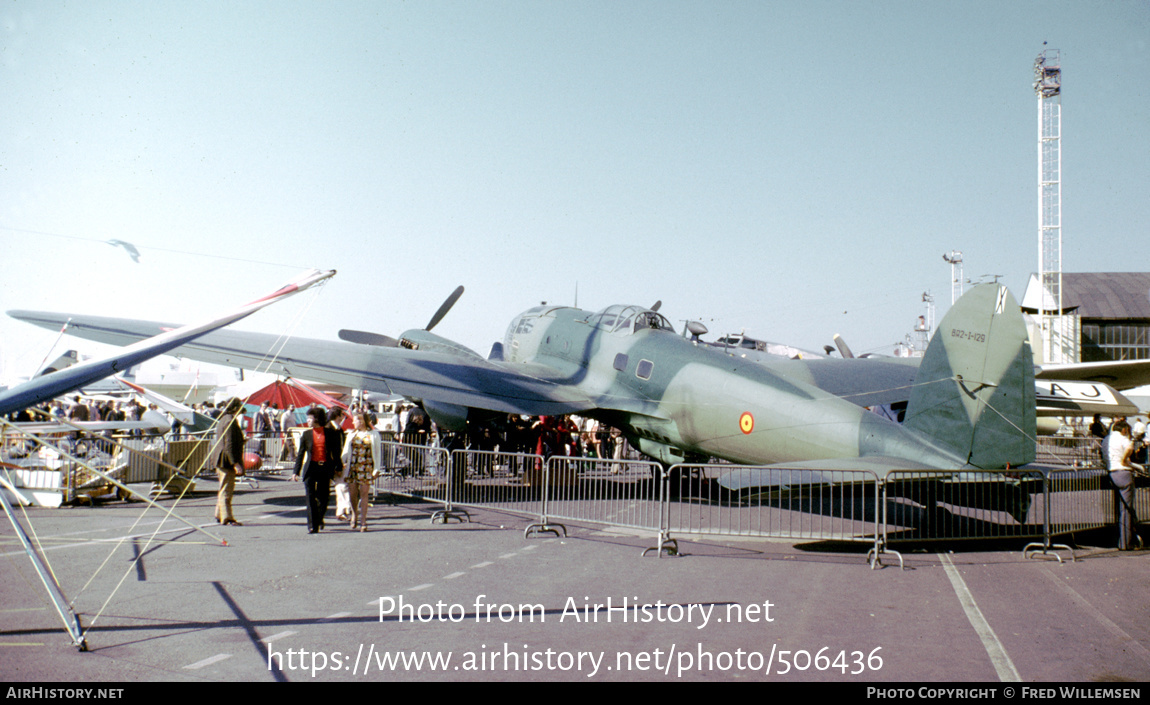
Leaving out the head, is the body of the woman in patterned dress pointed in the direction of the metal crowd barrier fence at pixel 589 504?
no

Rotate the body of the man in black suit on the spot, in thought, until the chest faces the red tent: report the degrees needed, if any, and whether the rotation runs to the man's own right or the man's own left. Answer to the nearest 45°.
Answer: approximately 180°

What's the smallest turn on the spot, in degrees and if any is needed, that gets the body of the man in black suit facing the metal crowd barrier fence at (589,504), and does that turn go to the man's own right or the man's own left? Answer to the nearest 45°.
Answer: approximately 90° to the man's own left

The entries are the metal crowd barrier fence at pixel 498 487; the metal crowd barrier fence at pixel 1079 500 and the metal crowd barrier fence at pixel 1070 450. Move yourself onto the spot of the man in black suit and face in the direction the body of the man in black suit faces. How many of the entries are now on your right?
0

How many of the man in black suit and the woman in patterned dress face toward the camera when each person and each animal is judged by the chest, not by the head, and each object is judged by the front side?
2

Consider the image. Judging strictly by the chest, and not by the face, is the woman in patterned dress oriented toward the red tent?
no

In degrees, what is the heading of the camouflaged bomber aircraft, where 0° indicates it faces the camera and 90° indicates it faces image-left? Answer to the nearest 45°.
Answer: approximately 135°

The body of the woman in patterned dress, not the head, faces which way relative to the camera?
toward the camera

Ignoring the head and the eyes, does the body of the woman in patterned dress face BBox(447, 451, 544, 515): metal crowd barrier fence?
no

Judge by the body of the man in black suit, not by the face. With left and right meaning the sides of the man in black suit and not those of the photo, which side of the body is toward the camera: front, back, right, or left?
front

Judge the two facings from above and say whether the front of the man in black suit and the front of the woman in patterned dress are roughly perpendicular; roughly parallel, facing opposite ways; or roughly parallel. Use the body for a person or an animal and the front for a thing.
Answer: roughly parallel

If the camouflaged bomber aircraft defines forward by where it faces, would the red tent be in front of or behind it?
in front

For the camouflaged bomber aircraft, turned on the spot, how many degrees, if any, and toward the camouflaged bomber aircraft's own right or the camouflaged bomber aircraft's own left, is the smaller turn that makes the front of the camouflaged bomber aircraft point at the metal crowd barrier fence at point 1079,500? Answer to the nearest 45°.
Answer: approximately 180°
